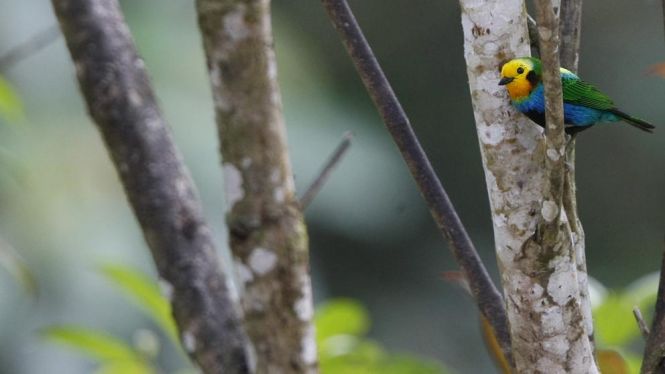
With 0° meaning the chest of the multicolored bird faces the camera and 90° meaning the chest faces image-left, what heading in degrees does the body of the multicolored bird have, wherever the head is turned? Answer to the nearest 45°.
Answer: approximately 90°

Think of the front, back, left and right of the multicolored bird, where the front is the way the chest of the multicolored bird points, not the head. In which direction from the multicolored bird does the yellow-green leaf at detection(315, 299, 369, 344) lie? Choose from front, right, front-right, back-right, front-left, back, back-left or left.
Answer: front-right

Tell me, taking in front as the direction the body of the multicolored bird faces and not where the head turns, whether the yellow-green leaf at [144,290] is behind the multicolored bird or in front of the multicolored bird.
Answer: in front

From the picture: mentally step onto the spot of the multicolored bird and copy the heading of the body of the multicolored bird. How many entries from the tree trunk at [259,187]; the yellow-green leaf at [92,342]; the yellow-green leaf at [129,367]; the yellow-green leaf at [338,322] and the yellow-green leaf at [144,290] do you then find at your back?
0

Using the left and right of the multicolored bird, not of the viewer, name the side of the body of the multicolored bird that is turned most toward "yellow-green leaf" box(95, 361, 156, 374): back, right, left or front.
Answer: front

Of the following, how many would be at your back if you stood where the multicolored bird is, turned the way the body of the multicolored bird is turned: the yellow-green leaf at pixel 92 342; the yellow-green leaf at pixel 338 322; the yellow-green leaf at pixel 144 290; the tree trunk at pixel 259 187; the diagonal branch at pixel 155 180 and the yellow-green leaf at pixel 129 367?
0
